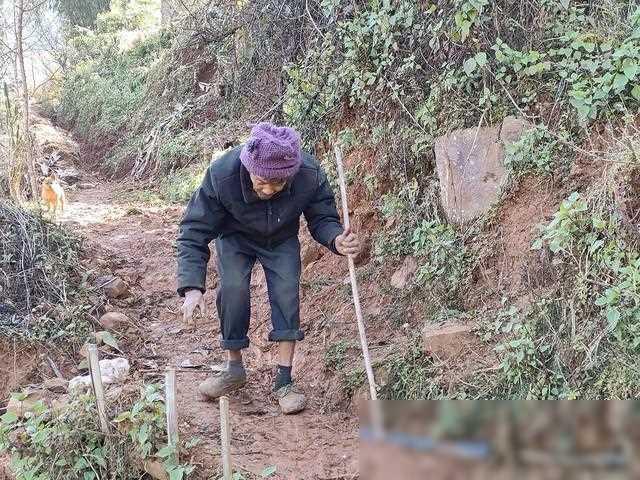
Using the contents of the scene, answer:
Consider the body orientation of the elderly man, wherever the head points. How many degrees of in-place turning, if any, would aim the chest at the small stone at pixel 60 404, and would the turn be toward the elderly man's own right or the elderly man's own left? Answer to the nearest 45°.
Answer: approximately 90° to the elderly man's own right

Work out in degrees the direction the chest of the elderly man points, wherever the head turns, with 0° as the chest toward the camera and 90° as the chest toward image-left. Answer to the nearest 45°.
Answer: approximately 0°

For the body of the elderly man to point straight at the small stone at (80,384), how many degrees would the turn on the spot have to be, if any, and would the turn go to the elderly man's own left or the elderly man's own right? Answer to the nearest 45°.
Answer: approximately 90° to the elderly man's own right

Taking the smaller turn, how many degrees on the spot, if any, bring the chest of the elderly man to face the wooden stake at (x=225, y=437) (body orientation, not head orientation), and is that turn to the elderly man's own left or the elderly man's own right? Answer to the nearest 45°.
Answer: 0° — they already face it

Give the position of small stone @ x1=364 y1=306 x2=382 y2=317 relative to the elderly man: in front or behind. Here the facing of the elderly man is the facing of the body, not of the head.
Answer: behind

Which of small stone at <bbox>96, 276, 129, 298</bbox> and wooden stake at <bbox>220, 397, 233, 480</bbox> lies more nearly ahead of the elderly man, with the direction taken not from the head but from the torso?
the wooden stake

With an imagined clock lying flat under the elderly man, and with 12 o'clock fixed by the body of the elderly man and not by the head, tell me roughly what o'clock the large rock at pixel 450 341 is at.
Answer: The large rock is roughly at 9 o'clock from the elderly man.
